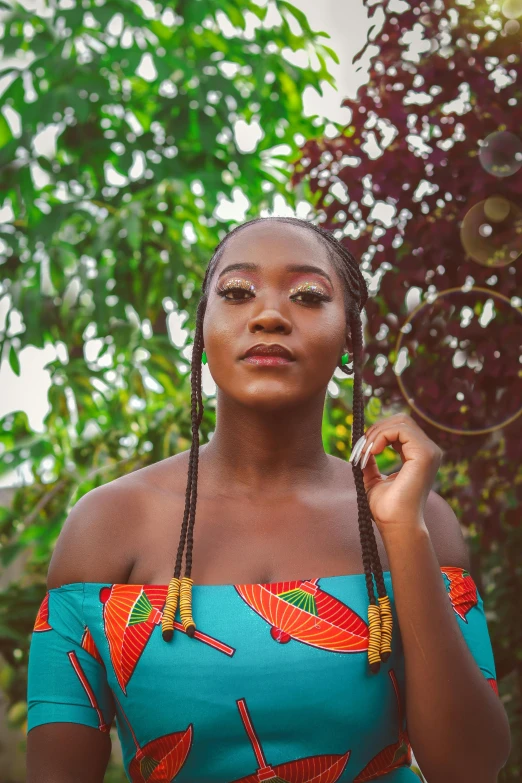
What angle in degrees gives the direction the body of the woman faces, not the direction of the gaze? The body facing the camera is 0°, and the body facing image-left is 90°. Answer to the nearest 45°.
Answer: approximately 0°
